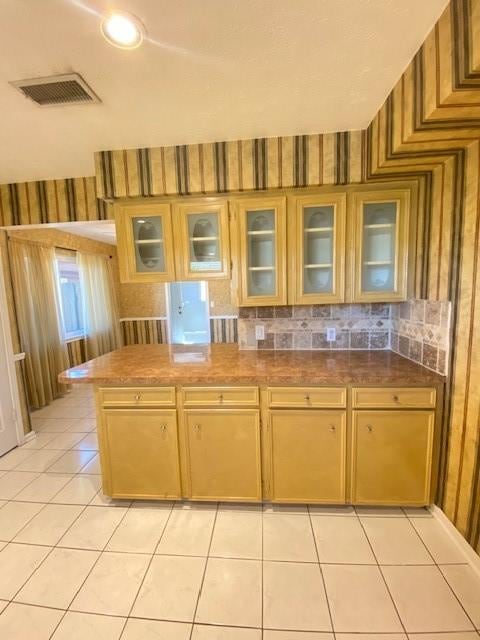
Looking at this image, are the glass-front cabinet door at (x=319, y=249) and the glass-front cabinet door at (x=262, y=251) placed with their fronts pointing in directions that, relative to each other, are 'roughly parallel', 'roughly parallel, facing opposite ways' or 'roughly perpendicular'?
roughly parallel

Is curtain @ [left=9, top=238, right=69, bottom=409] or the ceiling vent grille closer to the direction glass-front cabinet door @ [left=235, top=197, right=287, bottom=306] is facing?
the ceiling vent grille

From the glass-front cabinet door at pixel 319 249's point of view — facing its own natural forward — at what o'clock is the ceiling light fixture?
The ceiling light fixture is roughly at 1 o'clock from the glass-front cabinet door.

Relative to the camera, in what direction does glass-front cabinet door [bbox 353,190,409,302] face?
facing the viewer

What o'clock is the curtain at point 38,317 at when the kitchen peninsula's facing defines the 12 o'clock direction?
The curtain is roughly at 4 o'clock from the kitchen peninsula.

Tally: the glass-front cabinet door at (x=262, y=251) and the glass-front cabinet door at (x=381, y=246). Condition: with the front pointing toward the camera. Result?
2

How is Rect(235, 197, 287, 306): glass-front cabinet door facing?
toward the camera

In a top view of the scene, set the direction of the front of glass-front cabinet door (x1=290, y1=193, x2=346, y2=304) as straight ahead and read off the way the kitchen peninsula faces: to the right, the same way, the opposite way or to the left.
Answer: the same way

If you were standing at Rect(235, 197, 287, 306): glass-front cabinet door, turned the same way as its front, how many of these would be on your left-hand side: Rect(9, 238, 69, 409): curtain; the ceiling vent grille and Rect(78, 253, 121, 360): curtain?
0

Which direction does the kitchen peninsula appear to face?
toward the camera

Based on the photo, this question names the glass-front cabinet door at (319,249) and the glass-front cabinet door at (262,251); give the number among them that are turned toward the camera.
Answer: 2

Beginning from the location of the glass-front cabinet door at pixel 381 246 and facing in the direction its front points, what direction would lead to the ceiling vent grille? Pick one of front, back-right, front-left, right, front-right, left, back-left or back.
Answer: front-right

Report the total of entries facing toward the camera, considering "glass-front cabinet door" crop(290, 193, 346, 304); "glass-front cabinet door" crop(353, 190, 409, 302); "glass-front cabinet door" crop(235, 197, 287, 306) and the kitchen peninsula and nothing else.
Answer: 4

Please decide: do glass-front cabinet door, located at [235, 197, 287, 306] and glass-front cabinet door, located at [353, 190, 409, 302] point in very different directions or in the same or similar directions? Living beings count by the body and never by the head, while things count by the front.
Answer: same or similar directions

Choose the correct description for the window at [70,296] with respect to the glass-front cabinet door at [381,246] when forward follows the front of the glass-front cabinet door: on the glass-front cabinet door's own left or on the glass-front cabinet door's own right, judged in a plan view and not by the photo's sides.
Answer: on the glass-front cabinet door's own right

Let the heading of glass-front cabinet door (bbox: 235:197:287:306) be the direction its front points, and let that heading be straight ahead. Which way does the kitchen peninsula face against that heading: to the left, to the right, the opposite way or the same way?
the same way

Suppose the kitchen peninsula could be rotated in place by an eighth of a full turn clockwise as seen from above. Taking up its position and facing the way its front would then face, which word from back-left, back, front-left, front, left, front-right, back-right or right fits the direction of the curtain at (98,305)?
right
